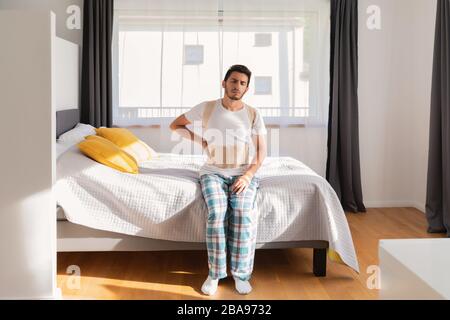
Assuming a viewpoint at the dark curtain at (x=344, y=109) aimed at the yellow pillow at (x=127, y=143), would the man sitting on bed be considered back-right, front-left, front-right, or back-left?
front-left

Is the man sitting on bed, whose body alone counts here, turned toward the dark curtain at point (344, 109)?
no

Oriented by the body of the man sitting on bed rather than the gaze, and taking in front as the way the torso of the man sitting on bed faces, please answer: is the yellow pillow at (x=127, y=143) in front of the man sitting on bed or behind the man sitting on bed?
behind

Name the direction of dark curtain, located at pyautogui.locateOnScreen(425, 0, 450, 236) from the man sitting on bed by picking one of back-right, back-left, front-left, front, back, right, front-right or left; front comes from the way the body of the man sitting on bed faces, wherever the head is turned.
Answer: back-left

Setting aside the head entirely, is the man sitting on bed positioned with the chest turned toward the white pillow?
no

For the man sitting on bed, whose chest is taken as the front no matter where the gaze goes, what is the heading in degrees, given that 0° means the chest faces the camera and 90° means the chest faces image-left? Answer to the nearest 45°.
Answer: approximately 0°
